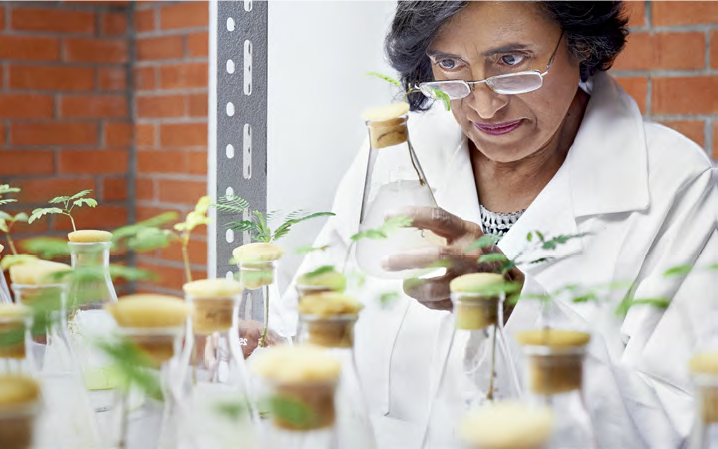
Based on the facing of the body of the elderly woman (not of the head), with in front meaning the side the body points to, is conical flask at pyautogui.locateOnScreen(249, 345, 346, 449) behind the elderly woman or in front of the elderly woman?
in front

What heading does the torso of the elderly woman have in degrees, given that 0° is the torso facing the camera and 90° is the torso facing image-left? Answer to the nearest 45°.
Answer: approximately 45°

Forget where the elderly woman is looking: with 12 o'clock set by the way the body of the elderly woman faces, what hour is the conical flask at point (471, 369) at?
The conical flask is roughly at 11 o'clock from the elderly woman.

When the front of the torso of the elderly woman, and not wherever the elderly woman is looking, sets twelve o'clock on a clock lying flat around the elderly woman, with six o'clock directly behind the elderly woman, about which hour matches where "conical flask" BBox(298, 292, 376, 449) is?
The conical flask is roughly at 11 o'clock from the elderly woman.

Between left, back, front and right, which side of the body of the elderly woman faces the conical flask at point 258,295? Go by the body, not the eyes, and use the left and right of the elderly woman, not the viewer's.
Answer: front

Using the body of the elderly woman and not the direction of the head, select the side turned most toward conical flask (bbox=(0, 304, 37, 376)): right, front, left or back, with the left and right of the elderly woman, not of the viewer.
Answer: front

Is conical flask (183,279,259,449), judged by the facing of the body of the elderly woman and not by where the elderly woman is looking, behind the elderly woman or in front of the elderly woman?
in front
